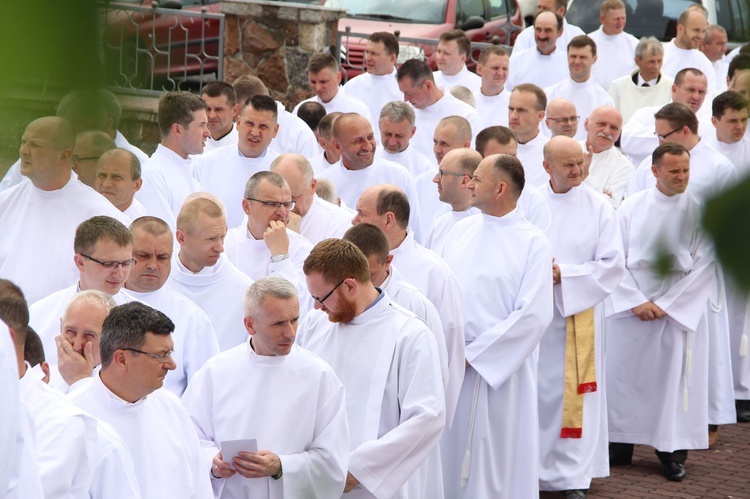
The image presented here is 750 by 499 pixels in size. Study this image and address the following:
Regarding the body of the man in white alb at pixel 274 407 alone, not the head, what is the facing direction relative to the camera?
toward the camera

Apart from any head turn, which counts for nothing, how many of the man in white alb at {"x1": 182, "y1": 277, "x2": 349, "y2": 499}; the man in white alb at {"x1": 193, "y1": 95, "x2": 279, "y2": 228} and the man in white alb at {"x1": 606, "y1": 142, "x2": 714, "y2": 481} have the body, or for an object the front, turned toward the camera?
3

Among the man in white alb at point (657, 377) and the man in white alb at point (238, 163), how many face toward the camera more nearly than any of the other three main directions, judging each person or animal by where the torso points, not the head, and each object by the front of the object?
2

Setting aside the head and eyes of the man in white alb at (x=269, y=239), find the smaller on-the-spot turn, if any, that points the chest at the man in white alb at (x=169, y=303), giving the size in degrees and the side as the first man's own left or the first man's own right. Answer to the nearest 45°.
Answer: approximately 90° to the first man's own right

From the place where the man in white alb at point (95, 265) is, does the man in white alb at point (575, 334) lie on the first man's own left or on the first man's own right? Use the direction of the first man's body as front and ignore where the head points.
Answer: on the first man's own left

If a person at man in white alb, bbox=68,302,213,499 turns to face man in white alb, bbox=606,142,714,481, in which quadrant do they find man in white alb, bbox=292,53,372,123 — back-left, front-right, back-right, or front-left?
front-left

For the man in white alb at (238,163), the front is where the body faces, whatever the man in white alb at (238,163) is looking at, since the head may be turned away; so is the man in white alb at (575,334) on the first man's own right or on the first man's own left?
on the first man's own left

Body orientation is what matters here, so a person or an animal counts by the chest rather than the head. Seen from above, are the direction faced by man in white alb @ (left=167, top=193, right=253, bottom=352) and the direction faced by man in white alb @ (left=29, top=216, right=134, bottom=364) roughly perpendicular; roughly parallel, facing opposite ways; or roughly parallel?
roughly parallel

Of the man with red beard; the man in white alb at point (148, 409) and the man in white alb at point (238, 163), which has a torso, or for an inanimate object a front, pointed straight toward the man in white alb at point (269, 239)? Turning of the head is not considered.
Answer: the man in white alb at point (238, 163)

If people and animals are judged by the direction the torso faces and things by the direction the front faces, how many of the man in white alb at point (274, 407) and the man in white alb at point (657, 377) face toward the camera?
2
